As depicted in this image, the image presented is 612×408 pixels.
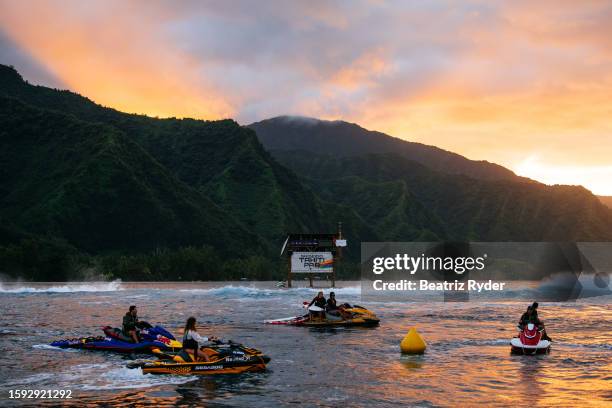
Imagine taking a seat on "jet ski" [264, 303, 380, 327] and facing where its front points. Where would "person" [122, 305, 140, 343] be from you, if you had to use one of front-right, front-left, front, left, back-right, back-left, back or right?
back-right

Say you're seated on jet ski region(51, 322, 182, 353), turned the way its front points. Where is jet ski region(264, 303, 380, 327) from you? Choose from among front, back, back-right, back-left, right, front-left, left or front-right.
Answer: front-left

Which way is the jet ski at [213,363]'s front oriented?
to the viewer's right

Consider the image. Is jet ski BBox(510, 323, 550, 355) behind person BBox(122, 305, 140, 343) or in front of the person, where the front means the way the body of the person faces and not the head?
in front

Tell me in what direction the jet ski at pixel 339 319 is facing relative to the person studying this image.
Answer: facing to the right of the viewer

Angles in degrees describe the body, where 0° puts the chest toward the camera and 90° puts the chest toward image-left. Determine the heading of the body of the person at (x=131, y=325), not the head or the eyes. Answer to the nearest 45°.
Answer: approximately 270°

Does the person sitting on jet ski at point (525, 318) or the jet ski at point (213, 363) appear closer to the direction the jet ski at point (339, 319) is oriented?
the person sitting on jet ski
